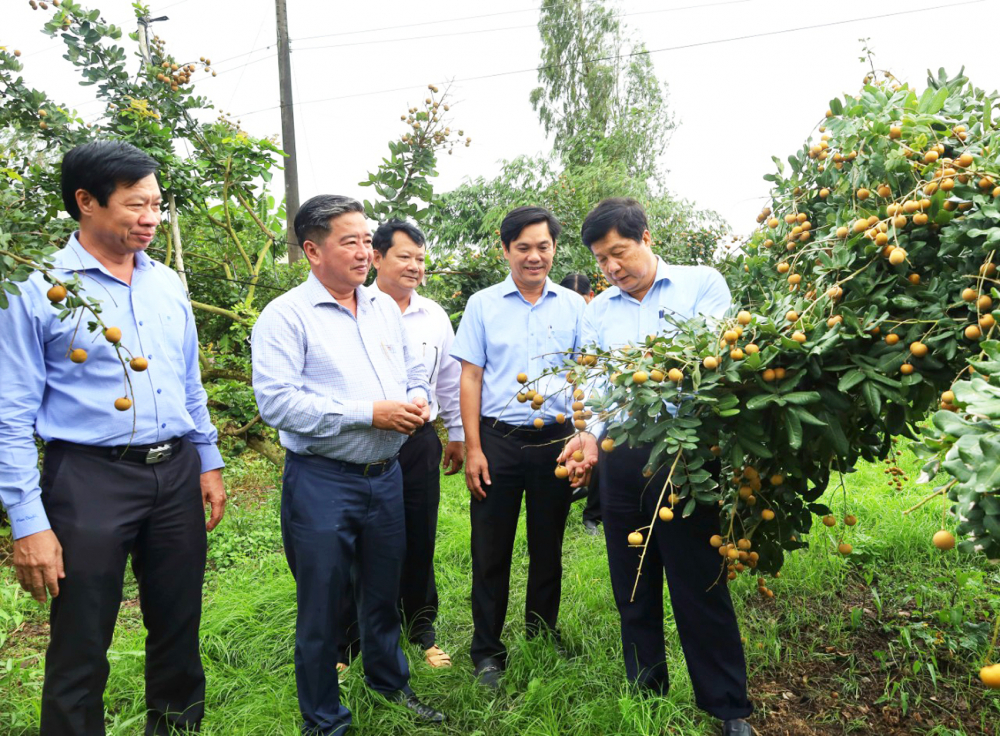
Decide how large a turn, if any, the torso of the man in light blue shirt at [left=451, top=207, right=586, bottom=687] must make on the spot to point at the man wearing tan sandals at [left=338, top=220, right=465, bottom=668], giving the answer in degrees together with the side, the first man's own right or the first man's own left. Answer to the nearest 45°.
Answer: approximately 135° to the first man's own right

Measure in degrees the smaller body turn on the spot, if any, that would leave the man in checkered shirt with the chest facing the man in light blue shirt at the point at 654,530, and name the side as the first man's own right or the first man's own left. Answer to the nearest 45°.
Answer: approximately 45° to the first man's own left

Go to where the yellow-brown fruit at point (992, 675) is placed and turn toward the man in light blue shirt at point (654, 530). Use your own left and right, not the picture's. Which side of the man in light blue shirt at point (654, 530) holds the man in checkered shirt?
left

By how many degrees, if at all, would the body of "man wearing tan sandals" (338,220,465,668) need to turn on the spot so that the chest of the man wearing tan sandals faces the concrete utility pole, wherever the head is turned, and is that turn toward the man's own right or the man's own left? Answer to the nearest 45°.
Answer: approximately 135° to the man's own left

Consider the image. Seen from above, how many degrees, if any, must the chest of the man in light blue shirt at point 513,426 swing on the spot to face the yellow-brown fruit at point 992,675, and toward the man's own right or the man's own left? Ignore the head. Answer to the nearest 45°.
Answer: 0° — they already face it

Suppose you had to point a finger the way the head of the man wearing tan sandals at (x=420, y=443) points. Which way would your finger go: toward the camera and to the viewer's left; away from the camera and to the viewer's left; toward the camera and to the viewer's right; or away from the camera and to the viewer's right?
toward the camera and to the viewer's right

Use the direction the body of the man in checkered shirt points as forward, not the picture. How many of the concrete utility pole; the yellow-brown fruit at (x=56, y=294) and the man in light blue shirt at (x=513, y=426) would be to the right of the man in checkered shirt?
1

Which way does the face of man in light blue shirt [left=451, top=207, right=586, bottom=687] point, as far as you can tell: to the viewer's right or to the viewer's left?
to the viewer's right
